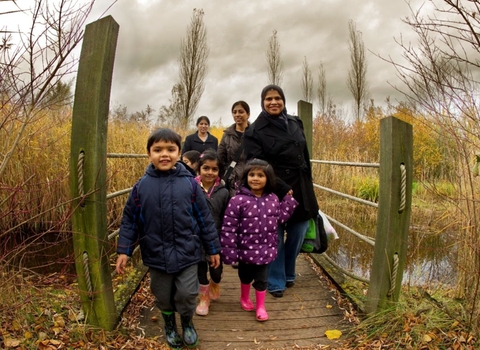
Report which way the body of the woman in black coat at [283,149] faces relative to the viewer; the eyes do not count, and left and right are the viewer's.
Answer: facing the viewer

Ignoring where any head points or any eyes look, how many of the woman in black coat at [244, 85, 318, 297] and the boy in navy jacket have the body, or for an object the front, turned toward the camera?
2

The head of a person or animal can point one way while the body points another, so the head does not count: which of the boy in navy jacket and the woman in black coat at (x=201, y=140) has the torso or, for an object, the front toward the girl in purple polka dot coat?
the woman in black coat

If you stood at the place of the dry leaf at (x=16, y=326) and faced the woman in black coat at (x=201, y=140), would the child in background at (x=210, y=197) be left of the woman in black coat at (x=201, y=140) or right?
right

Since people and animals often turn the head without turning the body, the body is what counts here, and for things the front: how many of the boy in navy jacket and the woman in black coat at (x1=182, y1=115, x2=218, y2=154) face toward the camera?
2

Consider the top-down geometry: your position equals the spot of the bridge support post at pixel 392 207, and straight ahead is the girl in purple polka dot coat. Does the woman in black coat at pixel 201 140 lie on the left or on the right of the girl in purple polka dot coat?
right

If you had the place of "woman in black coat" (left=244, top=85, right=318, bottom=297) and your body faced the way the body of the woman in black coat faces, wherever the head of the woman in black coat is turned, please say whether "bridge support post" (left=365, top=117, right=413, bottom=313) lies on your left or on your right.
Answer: on your left

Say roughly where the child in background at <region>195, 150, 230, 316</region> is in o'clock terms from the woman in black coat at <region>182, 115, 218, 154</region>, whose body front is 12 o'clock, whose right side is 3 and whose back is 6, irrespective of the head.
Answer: The child in background is roughly at 12 o'clock from the woman in black coat.

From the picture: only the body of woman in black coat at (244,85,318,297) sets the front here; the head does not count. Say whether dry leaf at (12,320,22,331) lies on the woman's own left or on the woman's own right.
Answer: on the woman's own right

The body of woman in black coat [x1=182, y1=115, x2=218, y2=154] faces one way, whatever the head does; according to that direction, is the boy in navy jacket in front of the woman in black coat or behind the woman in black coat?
in front

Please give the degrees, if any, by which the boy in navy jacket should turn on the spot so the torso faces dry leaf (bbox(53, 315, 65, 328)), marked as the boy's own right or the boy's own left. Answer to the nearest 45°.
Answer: approximately 90° to the boy's own right
